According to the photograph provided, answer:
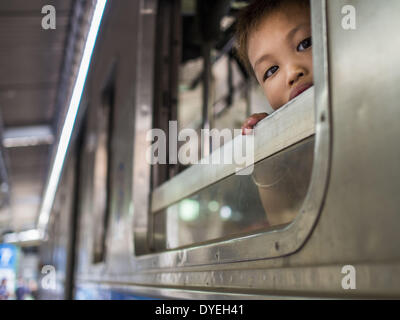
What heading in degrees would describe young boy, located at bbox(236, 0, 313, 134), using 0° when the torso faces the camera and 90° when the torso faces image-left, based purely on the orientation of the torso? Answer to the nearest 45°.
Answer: approximately 0°
